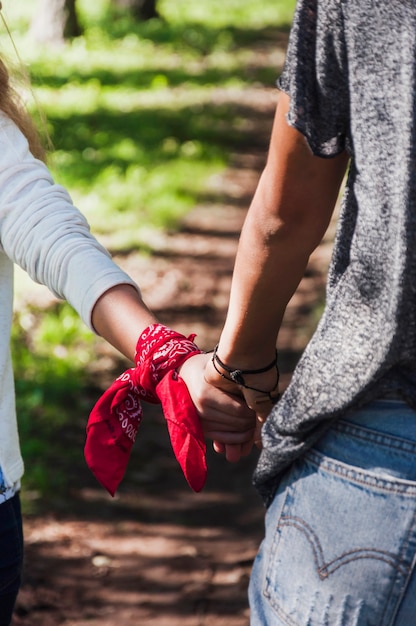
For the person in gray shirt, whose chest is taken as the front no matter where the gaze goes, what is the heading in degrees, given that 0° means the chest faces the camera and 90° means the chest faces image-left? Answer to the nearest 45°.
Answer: approximately 180°

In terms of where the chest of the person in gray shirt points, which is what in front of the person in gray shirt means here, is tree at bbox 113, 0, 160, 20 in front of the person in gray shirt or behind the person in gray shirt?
in front
